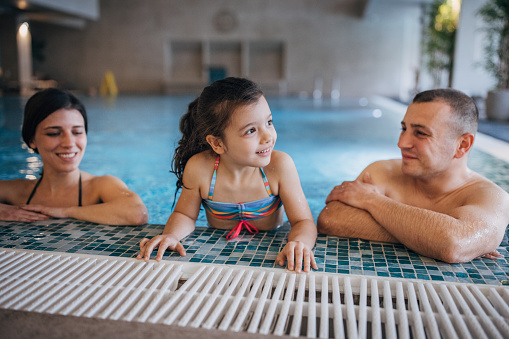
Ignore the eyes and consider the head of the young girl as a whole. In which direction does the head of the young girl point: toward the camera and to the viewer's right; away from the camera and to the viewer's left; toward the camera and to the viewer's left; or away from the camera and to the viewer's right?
toward the camera and to the viewer's right

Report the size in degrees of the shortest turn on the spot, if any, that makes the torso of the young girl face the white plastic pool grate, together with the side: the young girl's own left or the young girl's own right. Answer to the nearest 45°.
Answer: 0° — they already face it

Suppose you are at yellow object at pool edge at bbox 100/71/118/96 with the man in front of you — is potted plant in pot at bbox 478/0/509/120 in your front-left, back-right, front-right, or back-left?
front-left

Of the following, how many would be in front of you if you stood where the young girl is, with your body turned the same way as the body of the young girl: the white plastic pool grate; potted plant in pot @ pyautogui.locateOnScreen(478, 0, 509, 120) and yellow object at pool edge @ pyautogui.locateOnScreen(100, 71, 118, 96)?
1

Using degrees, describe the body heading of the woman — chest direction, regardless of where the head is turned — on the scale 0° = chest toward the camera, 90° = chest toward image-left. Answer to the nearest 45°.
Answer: approximately 0°

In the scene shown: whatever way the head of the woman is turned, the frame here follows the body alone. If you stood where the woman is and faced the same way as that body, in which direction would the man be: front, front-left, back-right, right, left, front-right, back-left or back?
front-left

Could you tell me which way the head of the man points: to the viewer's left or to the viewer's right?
to the viewer's left

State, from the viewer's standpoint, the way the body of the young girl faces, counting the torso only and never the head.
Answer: toward the camera

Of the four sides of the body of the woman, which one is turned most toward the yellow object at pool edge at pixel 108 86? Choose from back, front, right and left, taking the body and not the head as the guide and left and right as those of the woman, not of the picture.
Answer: back

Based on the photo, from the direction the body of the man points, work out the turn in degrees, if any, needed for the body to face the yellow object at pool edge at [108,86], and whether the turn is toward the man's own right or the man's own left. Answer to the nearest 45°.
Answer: approximately 90° to the man's own right

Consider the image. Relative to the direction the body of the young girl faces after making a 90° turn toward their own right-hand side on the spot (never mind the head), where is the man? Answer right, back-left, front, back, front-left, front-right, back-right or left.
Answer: back

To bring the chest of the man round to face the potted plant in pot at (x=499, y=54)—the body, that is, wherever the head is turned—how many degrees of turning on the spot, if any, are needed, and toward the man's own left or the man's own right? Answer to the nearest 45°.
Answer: approximately 135° to the man's own right
